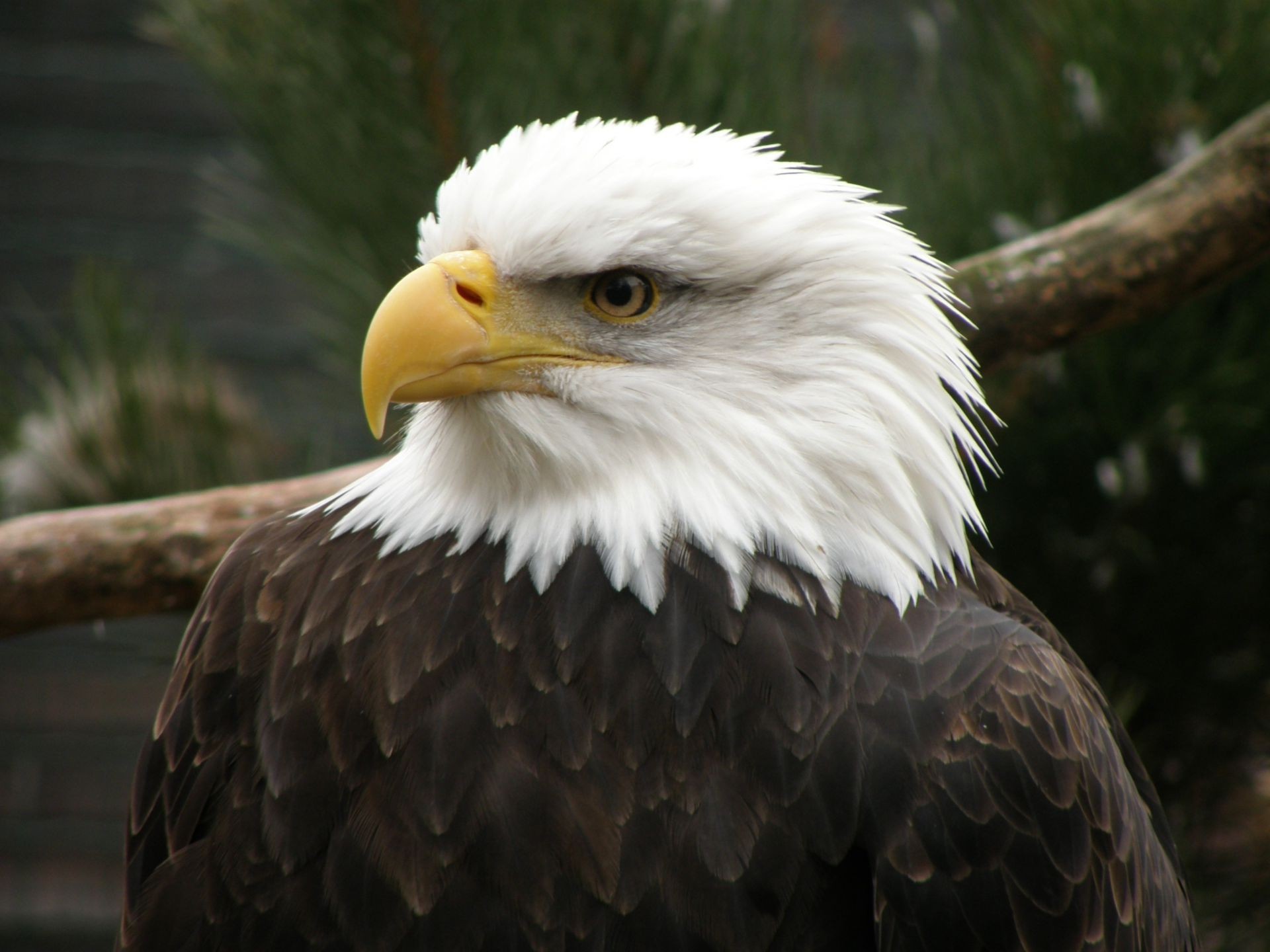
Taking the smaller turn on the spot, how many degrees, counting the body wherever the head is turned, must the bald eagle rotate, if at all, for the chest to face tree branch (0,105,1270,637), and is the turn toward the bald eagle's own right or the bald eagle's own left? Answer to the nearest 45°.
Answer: approximately 180°

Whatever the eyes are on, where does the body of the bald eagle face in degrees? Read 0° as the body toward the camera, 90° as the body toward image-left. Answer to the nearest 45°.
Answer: approximately 45°

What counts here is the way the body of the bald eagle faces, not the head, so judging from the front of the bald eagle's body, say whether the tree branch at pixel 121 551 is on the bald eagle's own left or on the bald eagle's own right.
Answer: on the bald eagle's own right
